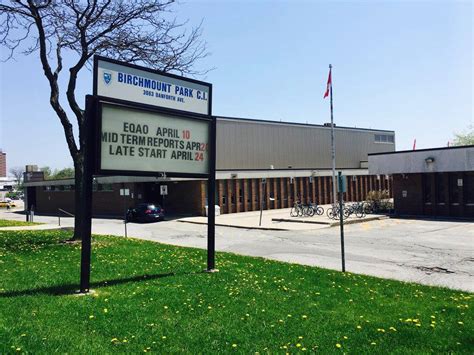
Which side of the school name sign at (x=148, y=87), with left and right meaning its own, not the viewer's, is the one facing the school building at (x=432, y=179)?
left

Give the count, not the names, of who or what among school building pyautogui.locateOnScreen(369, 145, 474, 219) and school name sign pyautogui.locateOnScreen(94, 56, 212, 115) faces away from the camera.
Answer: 0

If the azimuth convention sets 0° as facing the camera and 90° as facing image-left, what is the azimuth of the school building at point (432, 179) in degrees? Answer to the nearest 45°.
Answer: approximately 45°

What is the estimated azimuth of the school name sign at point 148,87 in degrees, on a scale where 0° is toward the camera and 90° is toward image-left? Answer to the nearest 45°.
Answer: approximately 315°

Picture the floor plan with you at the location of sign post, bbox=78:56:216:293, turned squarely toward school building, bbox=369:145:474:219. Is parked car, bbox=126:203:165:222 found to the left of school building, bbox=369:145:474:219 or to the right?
left

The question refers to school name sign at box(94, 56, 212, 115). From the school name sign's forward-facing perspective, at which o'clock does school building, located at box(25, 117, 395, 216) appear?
The school building is roughly at 8 o'clock from the school name sign.

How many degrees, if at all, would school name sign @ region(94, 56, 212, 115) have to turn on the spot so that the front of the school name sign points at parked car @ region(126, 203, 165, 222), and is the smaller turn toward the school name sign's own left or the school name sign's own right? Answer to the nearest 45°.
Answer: approximately 135° to the school name sign's own left

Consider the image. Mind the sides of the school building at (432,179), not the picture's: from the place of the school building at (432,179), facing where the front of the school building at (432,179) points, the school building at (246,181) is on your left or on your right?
on your right
